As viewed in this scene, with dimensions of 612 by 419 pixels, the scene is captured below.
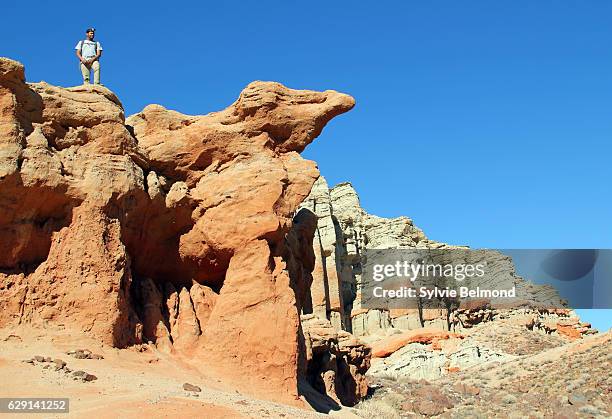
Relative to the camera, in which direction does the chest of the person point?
toward the camera
